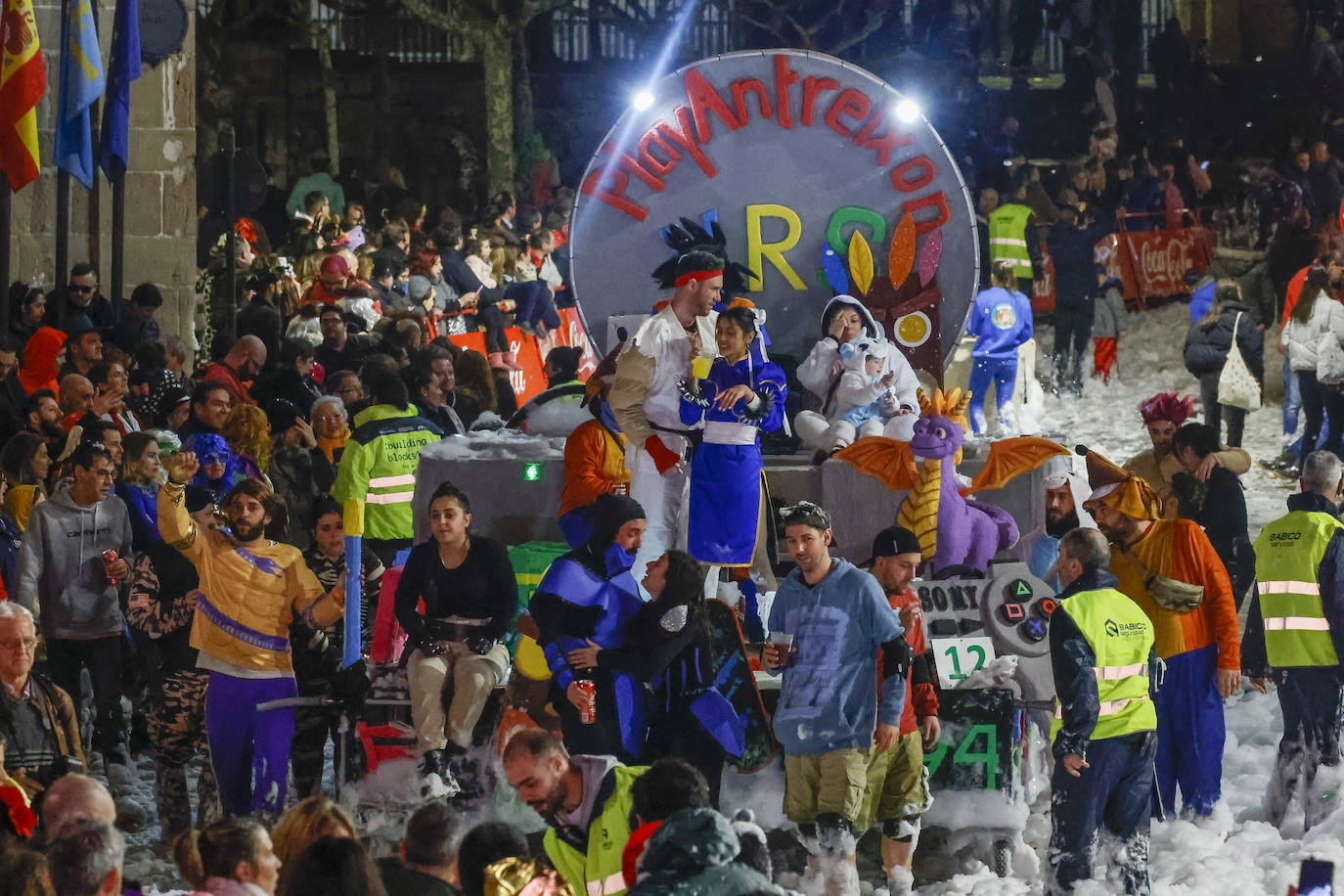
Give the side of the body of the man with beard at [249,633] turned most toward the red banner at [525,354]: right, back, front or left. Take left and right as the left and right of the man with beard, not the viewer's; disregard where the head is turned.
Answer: back

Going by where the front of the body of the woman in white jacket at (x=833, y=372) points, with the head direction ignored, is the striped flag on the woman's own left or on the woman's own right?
on the woman's own right

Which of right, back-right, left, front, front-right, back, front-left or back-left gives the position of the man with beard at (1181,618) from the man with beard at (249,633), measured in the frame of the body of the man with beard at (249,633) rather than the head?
left

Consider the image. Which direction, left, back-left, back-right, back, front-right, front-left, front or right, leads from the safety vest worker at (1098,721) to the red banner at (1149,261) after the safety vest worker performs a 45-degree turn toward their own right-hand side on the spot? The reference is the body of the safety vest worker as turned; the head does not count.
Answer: front

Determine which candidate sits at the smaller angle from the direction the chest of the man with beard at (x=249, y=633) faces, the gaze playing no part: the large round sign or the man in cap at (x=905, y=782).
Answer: the man in cap

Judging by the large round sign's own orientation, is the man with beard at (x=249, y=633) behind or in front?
in front

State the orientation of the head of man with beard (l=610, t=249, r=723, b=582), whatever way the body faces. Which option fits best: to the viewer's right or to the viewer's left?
to the viewer's right

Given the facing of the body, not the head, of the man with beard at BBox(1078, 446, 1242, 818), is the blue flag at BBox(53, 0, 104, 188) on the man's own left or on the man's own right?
on the man's own right

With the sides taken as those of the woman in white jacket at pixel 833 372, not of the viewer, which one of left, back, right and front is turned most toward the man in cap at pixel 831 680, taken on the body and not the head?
front

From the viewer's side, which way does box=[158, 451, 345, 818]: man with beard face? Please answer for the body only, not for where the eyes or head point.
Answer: toward the camera

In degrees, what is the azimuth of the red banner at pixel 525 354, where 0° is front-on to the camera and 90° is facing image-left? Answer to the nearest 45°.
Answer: approximately 0°

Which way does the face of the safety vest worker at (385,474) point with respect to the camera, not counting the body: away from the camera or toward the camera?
away from the camera

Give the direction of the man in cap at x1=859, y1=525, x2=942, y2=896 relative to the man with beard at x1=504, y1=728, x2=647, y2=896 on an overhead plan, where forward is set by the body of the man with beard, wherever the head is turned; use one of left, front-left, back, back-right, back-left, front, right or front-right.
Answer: back

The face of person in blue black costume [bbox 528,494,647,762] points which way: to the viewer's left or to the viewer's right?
to the viewer's right
